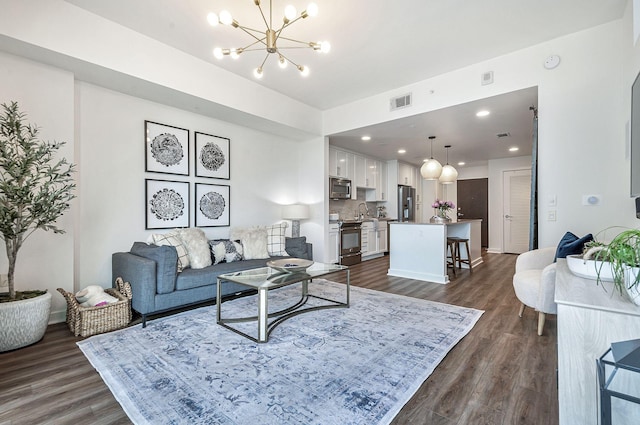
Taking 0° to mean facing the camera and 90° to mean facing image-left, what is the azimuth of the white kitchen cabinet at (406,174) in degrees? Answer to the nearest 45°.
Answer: approximately 315°

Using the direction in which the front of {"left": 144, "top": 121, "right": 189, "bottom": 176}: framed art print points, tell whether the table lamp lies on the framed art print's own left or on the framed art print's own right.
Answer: on the framed art print's own left

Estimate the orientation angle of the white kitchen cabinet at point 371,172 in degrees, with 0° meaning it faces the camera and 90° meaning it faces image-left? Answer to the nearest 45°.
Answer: approximately 315°

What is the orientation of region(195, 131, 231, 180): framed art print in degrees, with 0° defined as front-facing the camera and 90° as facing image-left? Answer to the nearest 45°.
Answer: approximately 315°

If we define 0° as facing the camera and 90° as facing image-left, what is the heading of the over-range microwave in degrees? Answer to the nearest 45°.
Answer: approximately 315°

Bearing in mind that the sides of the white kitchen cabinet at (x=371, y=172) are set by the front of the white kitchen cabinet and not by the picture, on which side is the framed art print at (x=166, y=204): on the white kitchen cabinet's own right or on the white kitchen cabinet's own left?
on the white kitchen cabinet's own right

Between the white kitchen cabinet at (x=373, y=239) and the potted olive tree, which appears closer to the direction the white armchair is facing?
the potted olive tree
